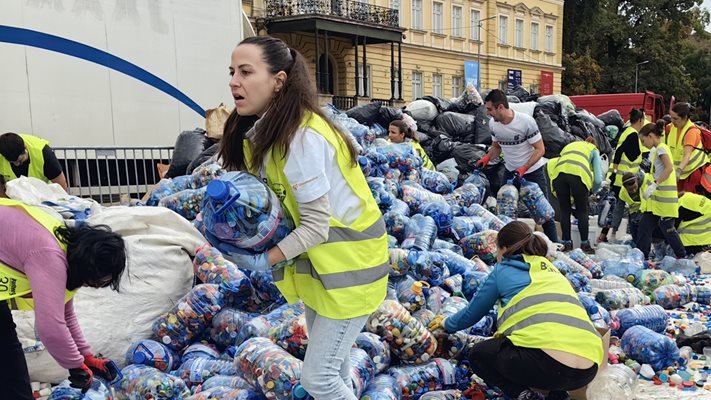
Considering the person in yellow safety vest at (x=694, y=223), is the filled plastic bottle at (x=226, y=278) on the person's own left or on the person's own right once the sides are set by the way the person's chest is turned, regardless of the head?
on the person's own left

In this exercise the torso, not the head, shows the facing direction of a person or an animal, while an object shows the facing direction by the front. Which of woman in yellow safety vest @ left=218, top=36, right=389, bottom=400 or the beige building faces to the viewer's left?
the woman in yellow safety vest

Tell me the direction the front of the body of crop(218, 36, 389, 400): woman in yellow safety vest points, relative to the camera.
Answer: to the viewer's left

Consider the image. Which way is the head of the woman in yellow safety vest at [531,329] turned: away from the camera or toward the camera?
away from the camera

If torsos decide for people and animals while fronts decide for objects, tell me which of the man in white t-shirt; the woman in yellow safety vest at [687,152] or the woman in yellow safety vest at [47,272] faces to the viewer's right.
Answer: the woman in yellow safety vest at [47,272]

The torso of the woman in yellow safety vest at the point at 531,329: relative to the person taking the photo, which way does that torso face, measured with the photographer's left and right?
facing away from the viewer and to the left of the viewer

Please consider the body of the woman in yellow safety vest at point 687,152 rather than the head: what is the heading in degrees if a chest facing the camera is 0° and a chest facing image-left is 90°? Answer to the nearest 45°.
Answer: approximately 45°

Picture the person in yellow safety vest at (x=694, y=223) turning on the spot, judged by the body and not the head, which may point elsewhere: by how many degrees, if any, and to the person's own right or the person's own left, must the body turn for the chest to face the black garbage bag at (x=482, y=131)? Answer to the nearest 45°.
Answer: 0° — they already face it

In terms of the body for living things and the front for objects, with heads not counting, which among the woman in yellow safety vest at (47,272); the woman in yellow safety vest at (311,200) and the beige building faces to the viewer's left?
the woman in yellow safety vest at (311,200)
